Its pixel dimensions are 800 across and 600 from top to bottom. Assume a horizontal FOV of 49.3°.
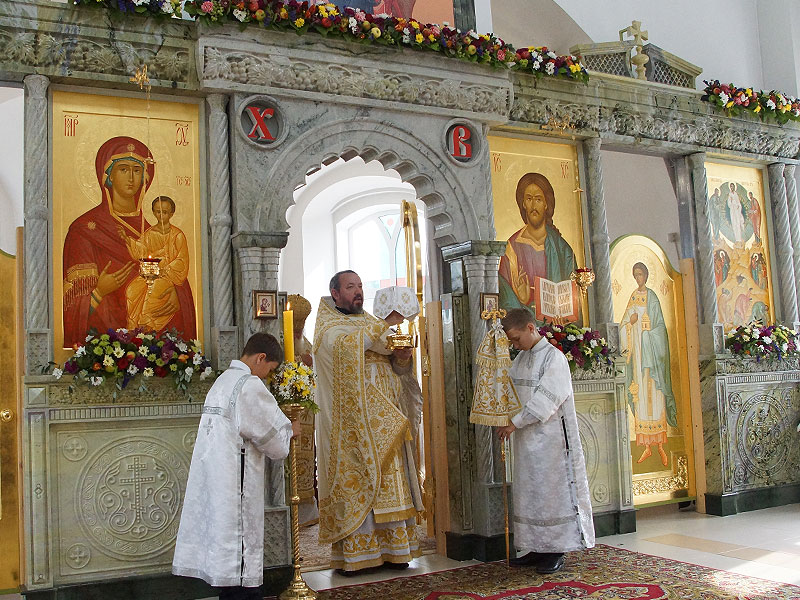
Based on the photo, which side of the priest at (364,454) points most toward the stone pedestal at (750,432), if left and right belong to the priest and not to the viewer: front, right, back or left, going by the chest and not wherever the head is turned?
left

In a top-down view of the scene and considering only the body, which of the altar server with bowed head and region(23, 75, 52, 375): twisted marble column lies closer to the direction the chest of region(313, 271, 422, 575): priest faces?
the altar server with bowed head

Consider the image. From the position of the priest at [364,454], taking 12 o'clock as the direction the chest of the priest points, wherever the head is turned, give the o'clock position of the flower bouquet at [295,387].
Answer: The flower bouquet is roughly at 2 o'clock from the priest.

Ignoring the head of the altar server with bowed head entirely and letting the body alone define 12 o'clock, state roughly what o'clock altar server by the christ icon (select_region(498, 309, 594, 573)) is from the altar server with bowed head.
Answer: The altar server by the christ icon is roughly at 1 o'clock from the altar server with bowed head.

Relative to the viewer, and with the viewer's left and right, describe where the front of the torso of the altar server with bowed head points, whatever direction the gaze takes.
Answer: facing away from the viewer and to the right of the viewer

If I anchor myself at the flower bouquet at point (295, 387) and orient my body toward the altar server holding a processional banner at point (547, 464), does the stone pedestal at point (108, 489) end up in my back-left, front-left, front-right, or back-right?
back-left

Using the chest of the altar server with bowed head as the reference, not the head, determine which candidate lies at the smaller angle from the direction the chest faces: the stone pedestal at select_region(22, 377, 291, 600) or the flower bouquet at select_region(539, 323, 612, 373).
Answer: the flower bouquet

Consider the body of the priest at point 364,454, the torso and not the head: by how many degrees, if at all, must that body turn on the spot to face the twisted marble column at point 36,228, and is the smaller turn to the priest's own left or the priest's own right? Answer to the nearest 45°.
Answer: approximately 135° to the priest's own right

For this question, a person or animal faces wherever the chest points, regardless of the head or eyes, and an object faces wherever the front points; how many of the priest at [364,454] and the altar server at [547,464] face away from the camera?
0

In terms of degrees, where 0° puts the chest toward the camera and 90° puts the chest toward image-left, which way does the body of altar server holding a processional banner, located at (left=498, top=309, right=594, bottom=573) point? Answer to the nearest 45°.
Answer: approximately 45°

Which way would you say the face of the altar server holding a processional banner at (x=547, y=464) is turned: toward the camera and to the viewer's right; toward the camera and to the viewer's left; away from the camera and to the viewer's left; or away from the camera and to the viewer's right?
toward the camera and to the viewer's left

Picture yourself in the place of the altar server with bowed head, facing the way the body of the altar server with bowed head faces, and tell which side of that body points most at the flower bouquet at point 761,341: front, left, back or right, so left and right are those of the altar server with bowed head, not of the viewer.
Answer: front

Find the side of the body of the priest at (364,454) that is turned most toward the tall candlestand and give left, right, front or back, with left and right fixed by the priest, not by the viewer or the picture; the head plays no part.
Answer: right

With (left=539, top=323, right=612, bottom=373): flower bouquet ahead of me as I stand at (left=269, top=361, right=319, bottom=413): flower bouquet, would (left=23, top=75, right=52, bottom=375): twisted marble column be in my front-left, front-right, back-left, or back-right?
back-left

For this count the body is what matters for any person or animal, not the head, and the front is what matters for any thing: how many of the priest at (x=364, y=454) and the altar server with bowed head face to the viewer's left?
0

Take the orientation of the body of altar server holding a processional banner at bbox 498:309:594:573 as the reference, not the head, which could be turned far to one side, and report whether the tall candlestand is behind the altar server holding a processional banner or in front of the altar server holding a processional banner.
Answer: in front

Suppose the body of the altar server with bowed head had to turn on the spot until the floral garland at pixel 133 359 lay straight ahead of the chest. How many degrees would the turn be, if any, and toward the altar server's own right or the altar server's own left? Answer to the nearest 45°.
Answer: approximately 90° to the altar server's own left

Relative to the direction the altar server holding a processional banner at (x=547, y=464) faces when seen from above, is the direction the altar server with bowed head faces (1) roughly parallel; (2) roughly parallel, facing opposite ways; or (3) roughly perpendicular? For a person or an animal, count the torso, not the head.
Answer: roughly parallel, facing opposite ways
